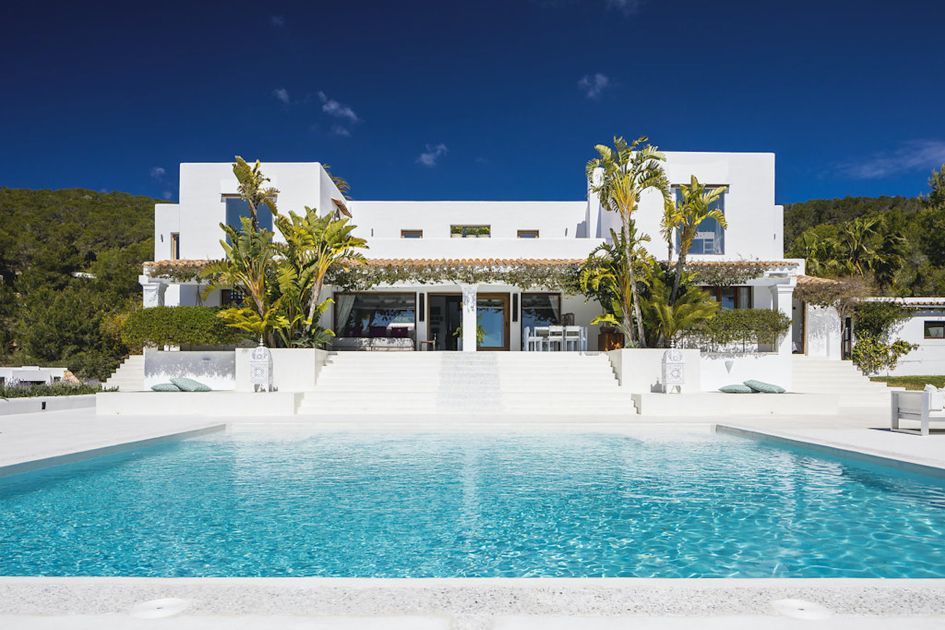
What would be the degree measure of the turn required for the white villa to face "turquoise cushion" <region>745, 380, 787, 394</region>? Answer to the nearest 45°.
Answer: approximately 45° to its left

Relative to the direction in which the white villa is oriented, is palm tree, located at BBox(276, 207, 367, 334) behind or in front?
in front

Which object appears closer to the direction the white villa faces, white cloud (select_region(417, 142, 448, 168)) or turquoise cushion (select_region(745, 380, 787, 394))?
the turquoise cushion

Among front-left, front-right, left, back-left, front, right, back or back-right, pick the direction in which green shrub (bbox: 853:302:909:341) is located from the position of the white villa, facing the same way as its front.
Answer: left

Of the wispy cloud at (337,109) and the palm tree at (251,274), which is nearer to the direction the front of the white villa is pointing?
the palm tree

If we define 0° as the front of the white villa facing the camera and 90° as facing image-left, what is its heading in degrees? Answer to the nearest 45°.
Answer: approximately 0°

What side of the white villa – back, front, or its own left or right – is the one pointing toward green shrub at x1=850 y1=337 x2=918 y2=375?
left

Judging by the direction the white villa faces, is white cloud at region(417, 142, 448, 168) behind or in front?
behind

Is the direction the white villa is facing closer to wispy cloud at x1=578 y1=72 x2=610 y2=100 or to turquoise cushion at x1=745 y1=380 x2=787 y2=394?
the turquoise cushion

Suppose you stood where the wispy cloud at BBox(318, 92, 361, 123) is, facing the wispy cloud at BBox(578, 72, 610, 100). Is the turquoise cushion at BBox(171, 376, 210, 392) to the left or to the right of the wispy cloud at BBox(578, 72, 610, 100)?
right

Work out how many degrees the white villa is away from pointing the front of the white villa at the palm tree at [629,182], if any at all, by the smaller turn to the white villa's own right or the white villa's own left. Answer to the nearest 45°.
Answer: approximately 45° to the white villa's own left
